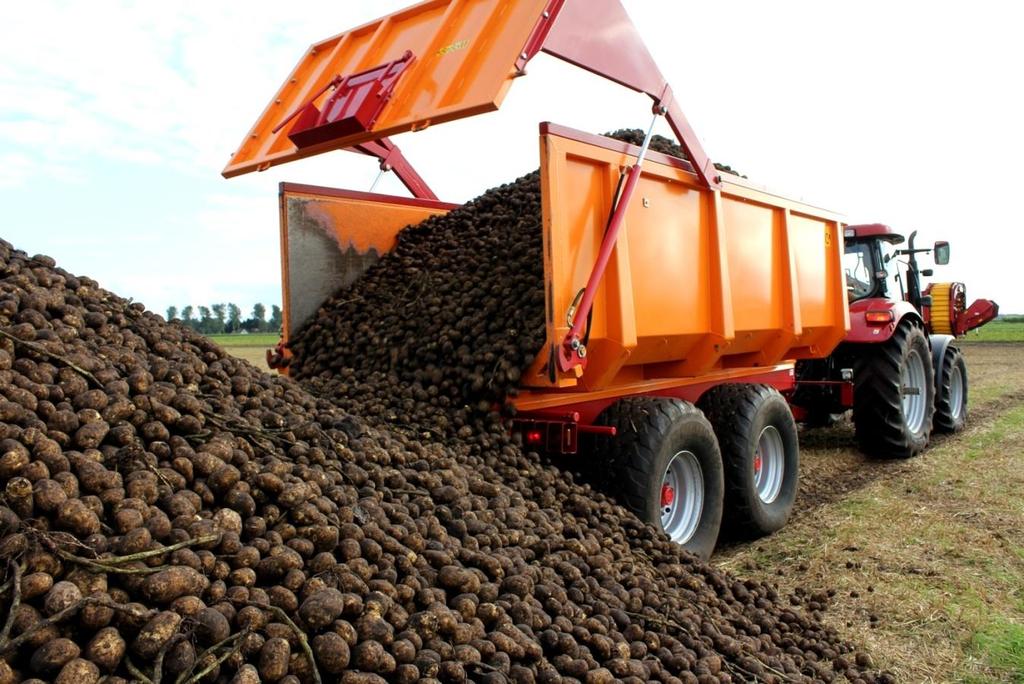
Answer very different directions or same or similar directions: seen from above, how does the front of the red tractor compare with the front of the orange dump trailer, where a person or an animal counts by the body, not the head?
same or similar directions

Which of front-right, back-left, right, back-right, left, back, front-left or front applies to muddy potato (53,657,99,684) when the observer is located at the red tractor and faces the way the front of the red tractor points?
back-right

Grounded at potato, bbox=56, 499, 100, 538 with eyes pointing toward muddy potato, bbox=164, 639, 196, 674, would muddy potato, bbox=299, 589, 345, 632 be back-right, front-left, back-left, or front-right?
front-left

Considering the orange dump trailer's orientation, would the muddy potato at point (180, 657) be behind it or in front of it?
behind

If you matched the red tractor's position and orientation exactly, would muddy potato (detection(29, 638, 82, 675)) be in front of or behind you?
behind

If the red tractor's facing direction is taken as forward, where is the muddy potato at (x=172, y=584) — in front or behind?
behind

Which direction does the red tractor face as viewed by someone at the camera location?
facing away from the viewer and to the right of the viewer

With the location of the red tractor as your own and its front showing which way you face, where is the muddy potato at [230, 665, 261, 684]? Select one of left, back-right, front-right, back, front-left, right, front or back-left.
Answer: back-right

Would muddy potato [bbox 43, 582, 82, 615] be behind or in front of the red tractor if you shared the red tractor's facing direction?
behind

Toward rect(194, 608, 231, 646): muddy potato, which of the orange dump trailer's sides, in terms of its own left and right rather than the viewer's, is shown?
back

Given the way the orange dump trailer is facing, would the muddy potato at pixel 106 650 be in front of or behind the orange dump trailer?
behind

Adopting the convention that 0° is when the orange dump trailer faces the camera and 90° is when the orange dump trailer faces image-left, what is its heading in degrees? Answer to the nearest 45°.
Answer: approximately 225°

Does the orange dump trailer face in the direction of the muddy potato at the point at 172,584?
no

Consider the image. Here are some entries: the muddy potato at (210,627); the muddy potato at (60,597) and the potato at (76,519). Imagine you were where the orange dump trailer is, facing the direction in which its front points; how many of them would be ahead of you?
0

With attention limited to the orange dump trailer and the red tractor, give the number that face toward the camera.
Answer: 0

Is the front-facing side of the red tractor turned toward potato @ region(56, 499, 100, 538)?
no

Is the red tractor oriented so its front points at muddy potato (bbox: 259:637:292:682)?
no

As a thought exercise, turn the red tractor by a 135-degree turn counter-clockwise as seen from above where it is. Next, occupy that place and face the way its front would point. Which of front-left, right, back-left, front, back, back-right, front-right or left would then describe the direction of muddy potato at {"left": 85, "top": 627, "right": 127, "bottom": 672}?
left

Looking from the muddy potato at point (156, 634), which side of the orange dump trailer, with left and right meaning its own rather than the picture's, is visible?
back

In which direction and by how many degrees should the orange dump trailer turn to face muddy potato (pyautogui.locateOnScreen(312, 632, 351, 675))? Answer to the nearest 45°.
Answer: approximately 135° to its right
